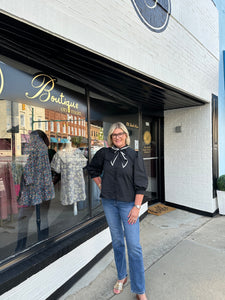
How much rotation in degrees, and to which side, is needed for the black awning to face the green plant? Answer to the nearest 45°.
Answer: approximately 90° to its left

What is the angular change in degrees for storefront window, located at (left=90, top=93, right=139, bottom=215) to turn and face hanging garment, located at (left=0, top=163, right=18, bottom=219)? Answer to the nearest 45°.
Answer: approximately 90° to its right

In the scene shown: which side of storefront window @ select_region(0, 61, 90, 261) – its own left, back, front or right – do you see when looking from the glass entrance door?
left

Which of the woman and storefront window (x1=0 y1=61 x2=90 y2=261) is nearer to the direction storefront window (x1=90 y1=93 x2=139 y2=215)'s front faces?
the woman

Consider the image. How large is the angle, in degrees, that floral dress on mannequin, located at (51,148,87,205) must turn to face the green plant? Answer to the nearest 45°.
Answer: approximately 45° to its left
